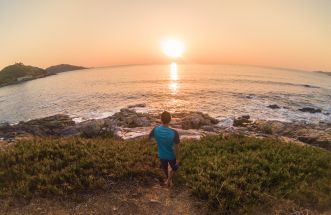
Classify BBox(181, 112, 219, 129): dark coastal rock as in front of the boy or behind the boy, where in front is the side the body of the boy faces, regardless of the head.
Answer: in front

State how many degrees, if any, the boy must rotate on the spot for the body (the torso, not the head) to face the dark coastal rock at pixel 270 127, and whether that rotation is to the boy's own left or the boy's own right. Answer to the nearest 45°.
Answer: approximately 45° to the boy's own right

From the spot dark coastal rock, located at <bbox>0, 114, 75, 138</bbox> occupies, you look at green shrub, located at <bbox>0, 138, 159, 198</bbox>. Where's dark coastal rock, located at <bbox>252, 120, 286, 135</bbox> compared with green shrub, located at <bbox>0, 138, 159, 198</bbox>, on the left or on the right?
left

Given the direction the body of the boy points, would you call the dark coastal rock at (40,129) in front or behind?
in front

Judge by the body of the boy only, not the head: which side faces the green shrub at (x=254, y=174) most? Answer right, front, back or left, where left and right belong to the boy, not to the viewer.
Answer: right

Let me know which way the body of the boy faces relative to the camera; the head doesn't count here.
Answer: away from the camera

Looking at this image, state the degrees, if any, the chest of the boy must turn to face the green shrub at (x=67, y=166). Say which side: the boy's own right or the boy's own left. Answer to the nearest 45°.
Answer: approximately 90° to the boy's own left

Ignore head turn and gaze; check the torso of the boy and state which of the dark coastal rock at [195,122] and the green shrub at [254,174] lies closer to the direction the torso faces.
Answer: the dark coastal rock
